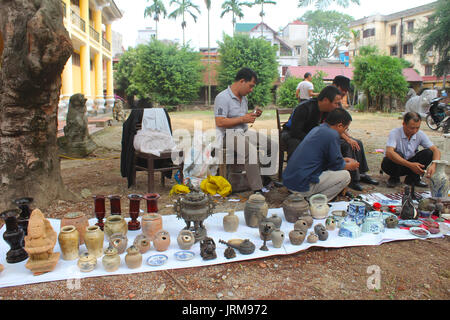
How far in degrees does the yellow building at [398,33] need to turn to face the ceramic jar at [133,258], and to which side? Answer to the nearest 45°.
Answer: approximately 45° to its left

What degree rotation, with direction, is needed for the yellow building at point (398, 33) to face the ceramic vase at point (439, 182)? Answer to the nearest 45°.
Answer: approximately 45° to its left

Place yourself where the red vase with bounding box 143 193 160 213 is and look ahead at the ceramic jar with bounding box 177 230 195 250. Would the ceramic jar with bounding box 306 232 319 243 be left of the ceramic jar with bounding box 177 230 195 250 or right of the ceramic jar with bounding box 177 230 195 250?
left

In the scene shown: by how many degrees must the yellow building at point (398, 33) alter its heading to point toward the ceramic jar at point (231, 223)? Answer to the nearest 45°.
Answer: approximately 45° to its left

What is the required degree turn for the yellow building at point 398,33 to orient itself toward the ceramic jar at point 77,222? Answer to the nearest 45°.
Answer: approximately 45° to its left

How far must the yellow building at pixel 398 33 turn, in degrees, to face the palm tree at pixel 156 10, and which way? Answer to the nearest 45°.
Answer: approximately 45° to its right

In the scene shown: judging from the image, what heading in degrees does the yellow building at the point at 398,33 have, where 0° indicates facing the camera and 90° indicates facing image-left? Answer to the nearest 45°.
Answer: approximately 45°

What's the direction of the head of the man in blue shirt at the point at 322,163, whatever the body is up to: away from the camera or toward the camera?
away from the camera
